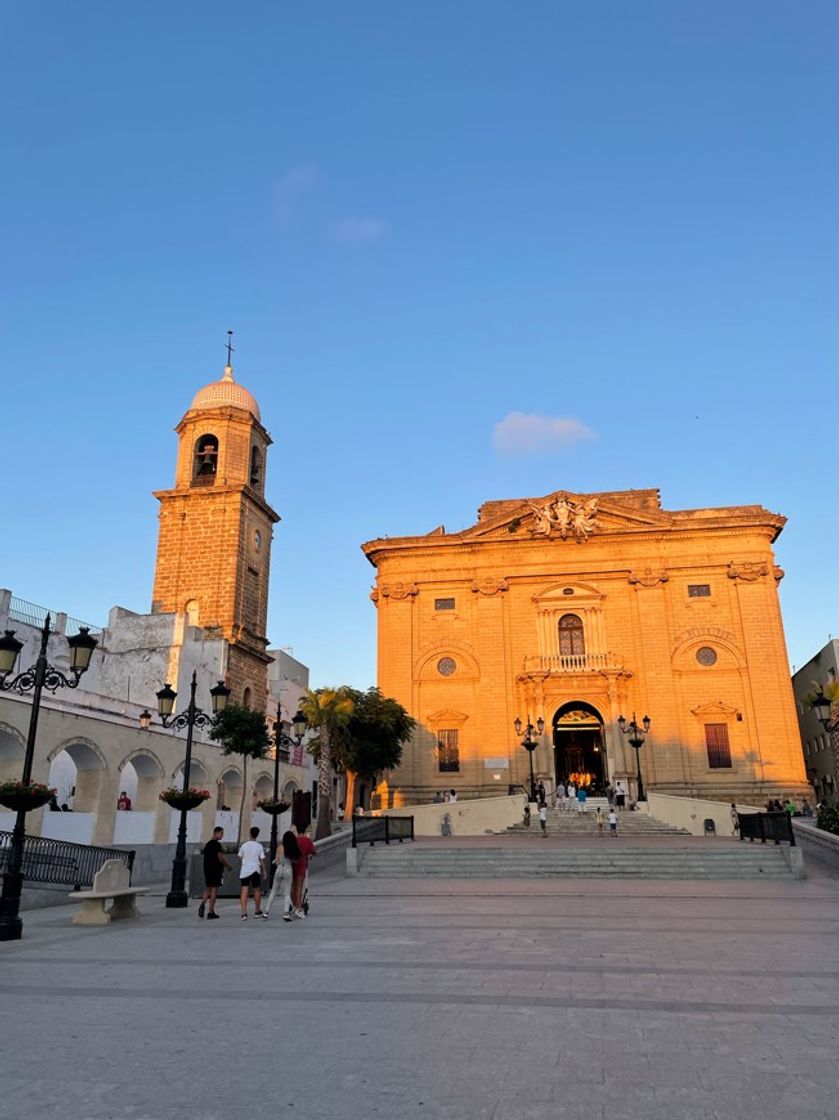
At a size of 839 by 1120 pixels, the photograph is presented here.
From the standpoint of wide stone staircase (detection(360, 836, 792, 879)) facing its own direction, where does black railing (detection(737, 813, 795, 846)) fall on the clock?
The black railing is roughly at 8 o'clock from the wide stone staircase.

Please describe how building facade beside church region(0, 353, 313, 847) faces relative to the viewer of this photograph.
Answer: facing the viewer and to the right of the viewer

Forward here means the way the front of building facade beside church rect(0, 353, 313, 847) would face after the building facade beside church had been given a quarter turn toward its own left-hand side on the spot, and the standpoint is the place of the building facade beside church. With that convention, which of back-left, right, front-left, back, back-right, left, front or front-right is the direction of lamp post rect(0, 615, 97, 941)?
back-right

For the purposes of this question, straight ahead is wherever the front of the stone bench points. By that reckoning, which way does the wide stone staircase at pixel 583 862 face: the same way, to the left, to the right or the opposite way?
to the right

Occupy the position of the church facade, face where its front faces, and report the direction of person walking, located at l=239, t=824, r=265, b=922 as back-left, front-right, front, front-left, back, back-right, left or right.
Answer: front

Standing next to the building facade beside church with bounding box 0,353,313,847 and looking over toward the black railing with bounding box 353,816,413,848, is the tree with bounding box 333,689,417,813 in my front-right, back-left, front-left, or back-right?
front-left

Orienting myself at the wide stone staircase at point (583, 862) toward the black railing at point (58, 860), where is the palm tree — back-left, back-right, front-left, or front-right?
front-right

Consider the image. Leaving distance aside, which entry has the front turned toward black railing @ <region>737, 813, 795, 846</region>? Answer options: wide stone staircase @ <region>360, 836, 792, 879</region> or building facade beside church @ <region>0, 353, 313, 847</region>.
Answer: the building facade beside church

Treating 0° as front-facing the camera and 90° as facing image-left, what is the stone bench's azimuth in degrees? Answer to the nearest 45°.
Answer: approximately 315°

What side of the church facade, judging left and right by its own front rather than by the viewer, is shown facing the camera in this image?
front

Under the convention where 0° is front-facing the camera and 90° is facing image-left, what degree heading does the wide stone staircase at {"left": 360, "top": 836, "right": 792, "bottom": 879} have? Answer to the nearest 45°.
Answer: approximately 0°

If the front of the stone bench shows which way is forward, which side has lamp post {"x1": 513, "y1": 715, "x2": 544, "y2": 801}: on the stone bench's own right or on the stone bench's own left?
on the stone bench's own left

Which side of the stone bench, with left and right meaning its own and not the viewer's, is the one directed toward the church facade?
left

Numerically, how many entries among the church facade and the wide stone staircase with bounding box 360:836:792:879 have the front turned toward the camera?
2
